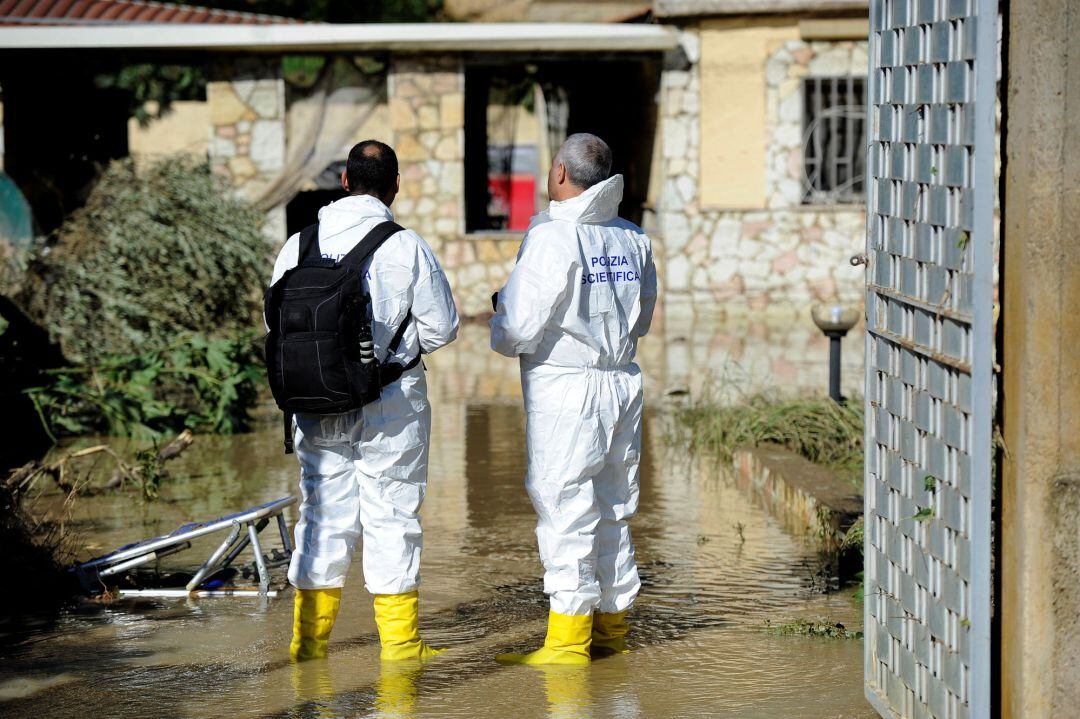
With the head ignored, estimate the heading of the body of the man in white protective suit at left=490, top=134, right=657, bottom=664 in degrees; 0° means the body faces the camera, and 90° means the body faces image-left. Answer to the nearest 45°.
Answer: approximately 135°

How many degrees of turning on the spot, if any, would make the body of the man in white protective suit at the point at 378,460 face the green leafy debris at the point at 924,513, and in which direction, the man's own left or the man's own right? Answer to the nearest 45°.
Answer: approximately 90° to the man's own right

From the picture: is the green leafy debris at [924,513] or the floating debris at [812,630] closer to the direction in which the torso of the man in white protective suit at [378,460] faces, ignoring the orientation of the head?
the floating debris

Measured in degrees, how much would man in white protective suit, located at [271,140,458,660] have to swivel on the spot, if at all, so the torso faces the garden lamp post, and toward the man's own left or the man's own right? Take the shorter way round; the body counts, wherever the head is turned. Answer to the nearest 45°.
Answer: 0° — they already face it

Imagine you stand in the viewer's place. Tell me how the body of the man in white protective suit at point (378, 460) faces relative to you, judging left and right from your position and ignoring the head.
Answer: facing away from the viewer and to the right of the viewer

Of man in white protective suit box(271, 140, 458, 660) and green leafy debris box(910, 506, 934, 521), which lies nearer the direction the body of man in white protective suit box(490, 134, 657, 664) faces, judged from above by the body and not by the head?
the man in white protective suit

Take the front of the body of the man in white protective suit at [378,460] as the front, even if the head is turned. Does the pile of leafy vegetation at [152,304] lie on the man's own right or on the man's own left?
on the man's own left

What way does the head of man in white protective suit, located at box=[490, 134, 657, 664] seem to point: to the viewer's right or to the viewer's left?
to the viewer's left

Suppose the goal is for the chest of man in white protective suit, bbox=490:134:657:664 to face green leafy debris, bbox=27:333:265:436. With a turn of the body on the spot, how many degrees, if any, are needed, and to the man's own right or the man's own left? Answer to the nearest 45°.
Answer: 0° — they already face it

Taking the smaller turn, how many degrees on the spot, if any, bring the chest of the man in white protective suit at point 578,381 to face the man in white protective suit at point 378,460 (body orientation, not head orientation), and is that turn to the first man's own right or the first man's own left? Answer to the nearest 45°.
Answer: approximately 45° to the first man's own left
